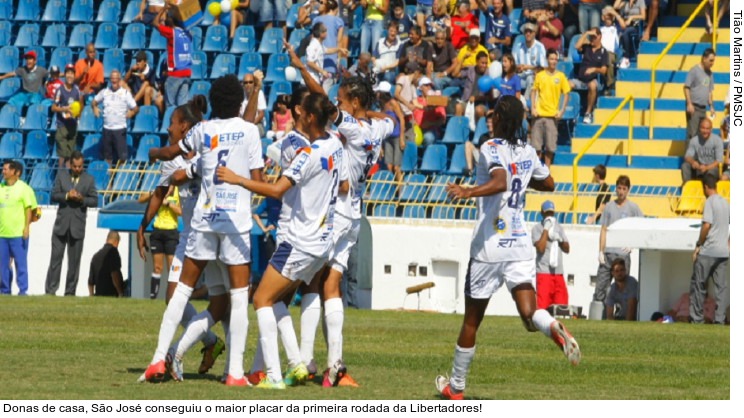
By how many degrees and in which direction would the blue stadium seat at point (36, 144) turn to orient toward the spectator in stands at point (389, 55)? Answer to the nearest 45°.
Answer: approximately 90° to its left

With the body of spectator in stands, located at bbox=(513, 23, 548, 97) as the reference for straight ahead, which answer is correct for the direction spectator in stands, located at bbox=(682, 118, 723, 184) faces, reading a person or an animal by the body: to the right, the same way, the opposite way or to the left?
the same way

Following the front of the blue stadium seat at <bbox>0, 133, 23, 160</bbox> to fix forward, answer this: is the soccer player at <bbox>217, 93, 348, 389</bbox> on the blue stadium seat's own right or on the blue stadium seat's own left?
on the blue stadium seat's own left

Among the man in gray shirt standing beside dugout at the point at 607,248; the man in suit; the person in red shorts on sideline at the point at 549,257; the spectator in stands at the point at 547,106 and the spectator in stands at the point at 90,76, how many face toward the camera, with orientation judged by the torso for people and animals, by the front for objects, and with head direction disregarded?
5

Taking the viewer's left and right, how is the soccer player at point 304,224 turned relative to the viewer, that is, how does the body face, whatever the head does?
facing away from the viewer and to the left of the viewer

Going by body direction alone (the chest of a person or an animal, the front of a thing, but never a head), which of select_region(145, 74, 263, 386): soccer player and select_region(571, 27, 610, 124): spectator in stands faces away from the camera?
the soccer player

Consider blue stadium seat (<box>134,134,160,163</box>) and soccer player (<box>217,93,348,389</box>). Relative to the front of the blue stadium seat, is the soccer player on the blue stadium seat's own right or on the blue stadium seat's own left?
on the blue stadium seat's own left

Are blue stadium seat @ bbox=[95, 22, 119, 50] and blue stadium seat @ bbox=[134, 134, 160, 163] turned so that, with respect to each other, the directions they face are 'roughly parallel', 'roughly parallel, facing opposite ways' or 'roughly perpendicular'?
roughly parallel

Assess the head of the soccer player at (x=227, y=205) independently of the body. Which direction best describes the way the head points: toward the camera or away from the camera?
away from the camera

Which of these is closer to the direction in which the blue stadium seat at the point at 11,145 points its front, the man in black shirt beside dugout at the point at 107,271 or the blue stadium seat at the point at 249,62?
the man in black shirt beside dugout

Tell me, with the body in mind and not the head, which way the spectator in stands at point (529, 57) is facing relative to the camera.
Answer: toward the camera

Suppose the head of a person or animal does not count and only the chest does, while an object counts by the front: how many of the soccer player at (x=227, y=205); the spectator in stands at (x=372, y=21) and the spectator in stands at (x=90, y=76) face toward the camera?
2

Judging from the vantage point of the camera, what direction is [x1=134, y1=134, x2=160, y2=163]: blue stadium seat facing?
facing the viewer and to the left of the viewer

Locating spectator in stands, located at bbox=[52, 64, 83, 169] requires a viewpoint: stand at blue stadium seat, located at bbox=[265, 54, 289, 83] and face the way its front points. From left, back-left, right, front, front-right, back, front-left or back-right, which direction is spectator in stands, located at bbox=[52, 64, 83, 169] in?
front-right

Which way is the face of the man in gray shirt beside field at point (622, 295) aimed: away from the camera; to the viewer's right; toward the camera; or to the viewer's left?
toward the camera

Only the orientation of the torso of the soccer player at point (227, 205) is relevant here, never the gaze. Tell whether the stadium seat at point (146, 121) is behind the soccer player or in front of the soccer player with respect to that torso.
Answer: in front

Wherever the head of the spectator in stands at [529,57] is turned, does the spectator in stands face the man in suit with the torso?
no

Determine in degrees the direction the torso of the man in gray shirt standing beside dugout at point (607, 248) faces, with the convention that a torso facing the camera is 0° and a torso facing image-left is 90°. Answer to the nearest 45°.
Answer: approximately 0°

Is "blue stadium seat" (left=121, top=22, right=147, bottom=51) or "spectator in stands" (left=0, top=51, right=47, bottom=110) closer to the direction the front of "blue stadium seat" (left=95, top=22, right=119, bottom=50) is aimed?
the spectator in stands

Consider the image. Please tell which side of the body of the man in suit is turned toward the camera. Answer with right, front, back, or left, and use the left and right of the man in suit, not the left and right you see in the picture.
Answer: front
